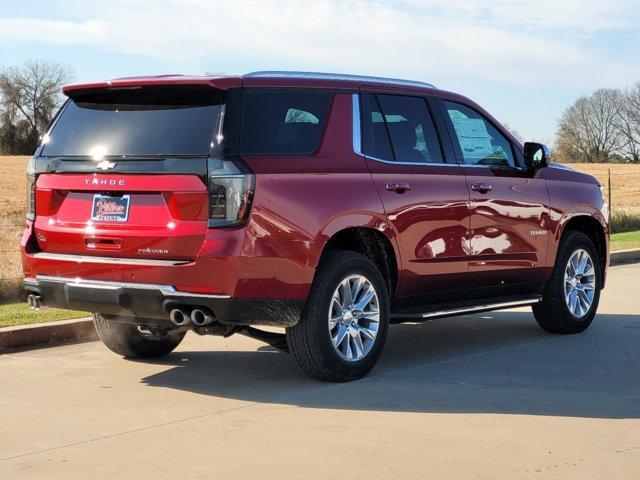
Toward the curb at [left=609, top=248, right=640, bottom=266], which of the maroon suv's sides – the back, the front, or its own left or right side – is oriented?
front

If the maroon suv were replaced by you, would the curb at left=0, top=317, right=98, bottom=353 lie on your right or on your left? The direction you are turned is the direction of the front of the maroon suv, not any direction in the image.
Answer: on your left

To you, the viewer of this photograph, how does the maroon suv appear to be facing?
facing away from the viewer and to the right of the viewer
